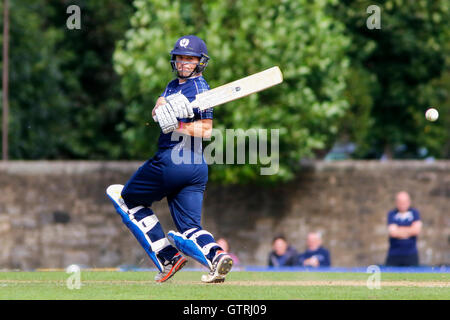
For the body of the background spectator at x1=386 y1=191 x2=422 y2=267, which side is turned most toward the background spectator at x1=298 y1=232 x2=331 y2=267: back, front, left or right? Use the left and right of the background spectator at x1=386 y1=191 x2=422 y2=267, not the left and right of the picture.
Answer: right

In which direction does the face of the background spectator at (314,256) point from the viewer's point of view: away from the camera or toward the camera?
toward the camera

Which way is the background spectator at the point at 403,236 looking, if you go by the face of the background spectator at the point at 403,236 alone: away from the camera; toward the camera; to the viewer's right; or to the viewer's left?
toward the camera

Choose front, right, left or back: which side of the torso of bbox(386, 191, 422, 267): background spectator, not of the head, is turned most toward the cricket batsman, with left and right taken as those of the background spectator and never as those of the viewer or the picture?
front

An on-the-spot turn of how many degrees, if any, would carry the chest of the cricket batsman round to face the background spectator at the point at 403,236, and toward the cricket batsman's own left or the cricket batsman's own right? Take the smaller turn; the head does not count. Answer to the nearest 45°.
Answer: approximately 135° to the cricket batsman's own right

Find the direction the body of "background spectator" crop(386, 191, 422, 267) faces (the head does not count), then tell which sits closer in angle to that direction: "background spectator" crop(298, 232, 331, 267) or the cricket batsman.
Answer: the cricket batsman

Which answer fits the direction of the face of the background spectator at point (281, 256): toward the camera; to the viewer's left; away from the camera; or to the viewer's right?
toward the camera

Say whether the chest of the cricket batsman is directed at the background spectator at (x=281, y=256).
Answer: no

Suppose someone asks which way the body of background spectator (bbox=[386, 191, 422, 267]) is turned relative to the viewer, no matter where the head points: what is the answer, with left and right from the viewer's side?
facing the viewer

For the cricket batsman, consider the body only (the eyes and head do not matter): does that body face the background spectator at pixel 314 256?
no
